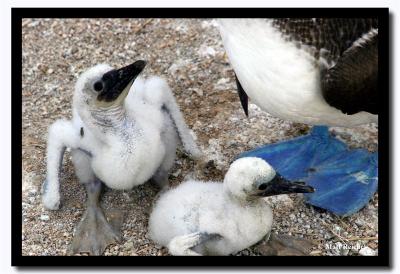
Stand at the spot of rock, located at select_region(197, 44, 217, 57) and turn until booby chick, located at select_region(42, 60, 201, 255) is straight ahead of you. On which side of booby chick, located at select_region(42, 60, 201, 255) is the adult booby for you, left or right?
left

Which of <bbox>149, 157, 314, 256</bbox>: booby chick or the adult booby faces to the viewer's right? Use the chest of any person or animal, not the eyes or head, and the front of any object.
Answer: the booby chick

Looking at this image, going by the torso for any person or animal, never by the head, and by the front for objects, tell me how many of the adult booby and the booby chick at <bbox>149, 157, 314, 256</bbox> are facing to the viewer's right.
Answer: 1

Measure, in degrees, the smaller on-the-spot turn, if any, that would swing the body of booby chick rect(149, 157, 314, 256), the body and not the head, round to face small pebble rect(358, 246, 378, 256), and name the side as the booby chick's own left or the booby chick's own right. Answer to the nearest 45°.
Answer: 0° — it already faces it

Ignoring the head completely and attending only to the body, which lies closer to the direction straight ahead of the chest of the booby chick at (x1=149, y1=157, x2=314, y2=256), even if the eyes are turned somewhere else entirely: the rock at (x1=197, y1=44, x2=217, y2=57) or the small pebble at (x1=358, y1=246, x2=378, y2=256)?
the small pebble

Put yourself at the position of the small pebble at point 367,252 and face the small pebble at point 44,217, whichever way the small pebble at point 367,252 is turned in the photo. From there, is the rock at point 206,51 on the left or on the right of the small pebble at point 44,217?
right

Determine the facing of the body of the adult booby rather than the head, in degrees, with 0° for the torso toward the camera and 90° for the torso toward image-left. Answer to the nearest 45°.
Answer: approximately 45°

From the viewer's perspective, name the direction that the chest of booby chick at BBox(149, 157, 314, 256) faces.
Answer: to the viewer's right

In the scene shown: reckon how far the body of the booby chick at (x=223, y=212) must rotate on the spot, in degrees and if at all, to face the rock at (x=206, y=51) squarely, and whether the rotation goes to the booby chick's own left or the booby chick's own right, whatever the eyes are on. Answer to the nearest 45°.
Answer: approximately 90° to the booby chick's own left

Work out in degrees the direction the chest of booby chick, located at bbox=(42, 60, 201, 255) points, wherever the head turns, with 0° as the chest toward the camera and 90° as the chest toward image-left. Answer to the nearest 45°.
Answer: approximately 315°
